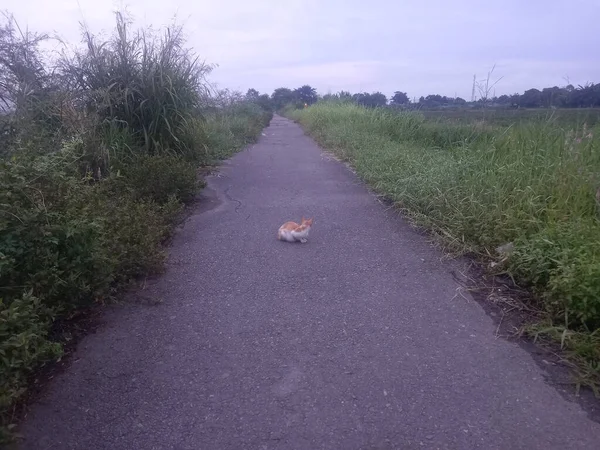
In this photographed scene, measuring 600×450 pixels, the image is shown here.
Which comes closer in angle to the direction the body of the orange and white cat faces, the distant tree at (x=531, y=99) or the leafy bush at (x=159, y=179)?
the distant tree

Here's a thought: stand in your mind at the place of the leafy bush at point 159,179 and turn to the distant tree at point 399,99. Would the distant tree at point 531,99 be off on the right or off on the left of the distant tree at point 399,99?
right

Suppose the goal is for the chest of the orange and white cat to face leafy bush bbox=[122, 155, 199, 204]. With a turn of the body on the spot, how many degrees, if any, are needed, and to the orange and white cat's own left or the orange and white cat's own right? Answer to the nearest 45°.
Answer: approximately 135° to the orange and white cat's own left

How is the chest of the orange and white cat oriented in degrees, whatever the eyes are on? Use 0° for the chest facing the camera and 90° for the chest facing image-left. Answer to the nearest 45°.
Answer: approximately 270°

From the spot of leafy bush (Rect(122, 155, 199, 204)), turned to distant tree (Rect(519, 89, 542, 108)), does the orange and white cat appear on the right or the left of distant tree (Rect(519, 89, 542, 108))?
right

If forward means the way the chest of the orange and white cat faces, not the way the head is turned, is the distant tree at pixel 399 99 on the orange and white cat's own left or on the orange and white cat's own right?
on the orange and white cat's own left

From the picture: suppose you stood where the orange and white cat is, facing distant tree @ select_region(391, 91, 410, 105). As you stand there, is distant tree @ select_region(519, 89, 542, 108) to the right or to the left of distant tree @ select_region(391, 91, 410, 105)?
right
